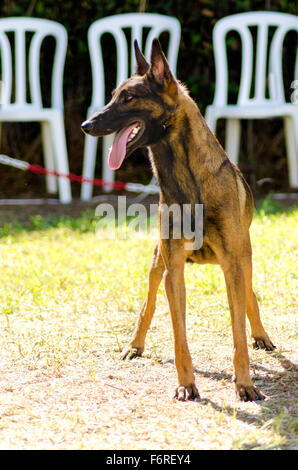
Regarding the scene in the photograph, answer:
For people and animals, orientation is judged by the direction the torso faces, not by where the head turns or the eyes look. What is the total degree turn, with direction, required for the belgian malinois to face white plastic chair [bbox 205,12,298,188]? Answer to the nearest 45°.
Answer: approximately 180°

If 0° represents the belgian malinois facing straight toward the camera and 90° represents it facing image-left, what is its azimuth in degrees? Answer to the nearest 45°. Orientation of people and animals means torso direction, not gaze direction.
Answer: approximately 0°

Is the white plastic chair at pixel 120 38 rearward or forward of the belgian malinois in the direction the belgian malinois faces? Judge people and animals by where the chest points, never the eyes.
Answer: rearward
